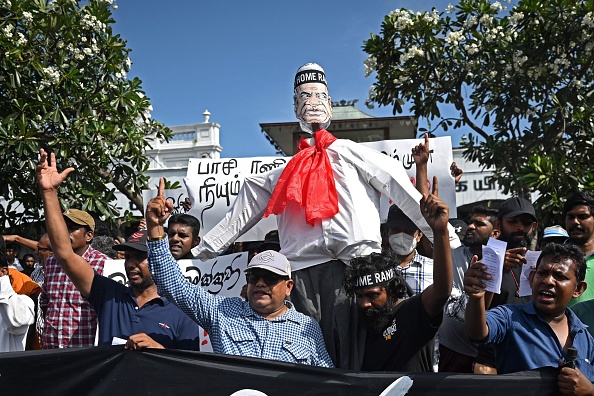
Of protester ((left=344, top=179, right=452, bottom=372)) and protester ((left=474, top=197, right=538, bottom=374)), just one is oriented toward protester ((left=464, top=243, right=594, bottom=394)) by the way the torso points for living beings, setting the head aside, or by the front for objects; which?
protester ((left=474, top=197, right=538, bottom=374))

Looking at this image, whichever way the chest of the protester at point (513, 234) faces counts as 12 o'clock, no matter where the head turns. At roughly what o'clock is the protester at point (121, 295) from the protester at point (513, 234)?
the protester at point (121, 295) is roughly at 2 o'clock from the protester at point (513, 234).

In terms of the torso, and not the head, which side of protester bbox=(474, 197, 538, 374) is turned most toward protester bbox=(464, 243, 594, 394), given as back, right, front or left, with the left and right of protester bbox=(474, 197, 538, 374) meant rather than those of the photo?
front

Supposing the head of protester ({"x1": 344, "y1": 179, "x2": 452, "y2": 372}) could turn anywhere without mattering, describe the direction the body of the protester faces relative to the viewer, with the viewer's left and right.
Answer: facing the viewer and to the left of the viewer

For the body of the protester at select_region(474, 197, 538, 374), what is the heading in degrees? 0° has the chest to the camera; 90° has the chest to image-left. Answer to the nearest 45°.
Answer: approximately 0°

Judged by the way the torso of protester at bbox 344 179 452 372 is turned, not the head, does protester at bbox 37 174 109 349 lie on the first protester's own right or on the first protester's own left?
on the first protester's own right

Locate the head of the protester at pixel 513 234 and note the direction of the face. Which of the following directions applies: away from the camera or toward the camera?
toward the camera

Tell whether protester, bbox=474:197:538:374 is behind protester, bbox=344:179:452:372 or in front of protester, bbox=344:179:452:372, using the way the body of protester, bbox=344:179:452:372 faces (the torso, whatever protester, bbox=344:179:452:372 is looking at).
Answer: behind

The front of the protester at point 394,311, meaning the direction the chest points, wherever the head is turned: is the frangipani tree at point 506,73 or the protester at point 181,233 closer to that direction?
the protester

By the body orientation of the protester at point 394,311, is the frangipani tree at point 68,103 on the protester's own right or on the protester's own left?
on the protester's own right

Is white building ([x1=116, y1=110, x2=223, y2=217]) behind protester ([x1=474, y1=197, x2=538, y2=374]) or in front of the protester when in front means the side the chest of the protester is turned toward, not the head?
behind

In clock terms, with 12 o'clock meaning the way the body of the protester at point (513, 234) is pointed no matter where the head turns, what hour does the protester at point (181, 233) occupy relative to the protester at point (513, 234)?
the protester at point (181, 233) is roughly at 3 o'clock from the protester at point (513, 234).

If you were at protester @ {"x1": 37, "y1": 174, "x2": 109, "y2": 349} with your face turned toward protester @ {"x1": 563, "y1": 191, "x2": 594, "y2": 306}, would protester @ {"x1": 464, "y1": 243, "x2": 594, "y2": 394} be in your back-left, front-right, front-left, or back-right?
front-right

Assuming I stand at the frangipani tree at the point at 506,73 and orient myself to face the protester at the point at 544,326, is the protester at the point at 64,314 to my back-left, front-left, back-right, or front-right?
front-right

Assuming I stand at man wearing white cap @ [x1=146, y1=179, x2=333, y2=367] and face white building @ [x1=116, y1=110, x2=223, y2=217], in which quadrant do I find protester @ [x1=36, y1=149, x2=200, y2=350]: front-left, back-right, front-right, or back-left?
front-left

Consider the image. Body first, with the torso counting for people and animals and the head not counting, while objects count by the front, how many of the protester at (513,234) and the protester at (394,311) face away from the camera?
0
